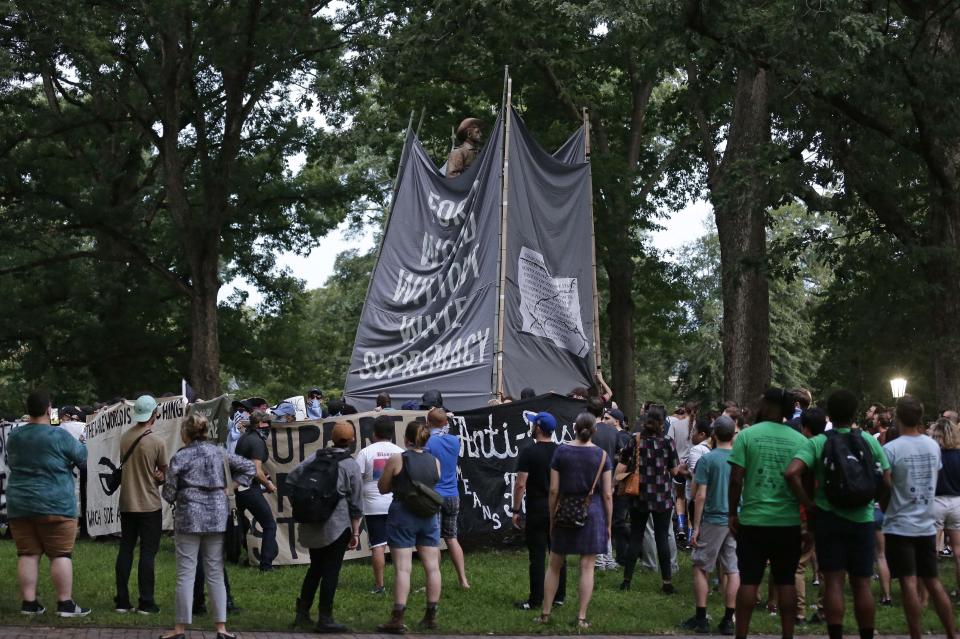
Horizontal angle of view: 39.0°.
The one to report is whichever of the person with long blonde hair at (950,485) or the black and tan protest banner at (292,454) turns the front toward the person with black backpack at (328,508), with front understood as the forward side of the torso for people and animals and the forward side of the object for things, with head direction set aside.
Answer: the black and tan protest banner

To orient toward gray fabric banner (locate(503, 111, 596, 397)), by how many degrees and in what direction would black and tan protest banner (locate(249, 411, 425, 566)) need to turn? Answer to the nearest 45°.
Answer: approximately 135° to its left

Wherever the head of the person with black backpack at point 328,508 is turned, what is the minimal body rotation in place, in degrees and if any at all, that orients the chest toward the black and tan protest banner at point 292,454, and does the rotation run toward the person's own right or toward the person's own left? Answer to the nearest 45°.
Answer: approximately 45° to the person's own left

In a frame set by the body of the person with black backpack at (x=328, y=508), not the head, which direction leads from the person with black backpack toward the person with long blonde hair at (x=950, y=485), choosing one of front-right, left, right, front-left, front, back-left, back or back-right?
front-right

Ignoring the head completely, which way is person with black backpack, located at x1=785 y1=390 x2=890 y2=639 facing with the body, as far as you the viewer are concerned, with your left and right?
facing away from the viewer

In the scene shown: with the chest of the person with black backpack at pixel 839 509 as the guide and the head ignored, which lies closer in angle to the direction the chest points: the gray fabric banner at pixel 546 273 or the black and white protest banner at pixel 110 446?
the gray fabric banner

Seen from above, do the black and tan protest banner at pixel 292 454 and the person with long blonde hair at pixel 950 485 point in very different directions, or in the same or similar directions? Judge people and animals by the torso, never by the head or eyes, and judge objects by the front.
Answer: very different directions

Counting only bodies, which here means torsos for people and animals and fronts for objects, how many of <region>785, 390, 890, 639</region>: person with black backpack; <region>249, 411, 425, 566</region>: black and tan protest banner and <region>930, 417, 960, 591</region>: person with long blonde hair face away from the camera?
2

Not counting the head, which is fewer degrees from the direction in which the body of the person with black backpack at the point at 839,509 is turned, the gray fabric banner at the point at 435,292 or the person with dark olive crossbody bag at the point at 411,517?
the gray fabric banner

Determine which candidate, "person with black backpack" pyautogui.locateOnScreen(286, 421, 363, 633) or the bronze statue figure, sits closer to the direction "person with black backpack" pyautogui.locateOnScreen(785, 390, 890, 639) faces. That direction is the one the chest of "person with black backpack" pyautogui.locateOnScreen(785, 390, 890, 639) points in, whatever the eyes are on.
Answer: the bronze statue figure

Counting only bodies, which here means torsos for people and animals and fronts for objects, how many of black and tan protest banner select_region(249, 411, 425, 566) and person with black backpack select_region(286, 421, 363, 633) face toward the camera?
1

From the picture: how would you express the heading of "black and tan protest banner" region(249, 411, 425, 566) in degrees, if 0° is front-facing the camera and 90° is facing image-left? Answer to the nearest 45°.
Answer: approximately 0°

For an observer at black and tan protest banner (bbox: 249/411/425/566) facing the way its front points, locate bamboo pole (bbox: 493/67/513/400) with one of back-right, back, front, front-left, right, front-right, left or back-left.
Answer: back-left

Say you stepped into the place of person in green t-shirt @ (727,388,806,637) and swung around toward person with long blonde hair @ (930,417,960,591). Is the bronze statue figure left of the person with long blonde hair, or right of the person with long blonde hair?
left

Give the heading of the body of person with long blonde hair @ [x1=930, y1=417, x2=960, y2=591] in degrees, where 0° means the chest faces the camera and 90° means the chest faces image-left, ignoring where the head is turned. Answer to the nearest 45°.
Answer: approximately 180°

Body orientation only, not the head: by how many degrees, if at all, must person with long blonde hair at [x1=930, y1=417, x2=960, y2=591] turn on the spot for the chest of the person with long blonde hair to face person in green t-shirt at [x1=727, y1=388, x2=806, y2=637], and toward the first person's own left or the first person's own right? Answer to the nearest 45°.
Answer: approximately 135° to the first person's own left
